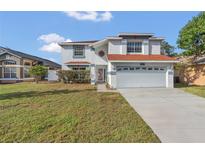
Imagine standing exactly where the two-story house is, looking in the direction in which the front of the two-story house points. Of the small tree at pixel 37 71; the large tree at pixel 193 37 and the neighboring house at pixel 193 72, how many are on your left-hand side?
2

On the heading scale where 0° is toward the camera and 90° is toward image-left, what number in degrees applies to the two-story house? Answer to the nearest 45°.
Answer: approximately 0°

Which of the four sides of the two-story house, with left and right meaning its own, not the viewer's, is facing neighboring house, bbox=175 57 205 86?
left

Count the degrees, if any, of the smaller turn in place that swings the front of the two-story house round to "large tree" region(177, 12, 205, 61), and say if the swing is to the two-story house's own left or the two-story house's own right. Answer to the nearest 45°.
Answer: approximately 90° to the two-story house's own left

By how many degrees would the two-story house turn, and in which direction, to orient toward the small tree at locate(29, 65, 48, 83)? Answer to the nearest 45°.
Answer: approximately 90° to its right

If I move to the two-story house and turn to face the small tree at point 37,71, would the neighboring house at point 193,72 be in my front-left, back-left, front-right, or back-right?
back-right
